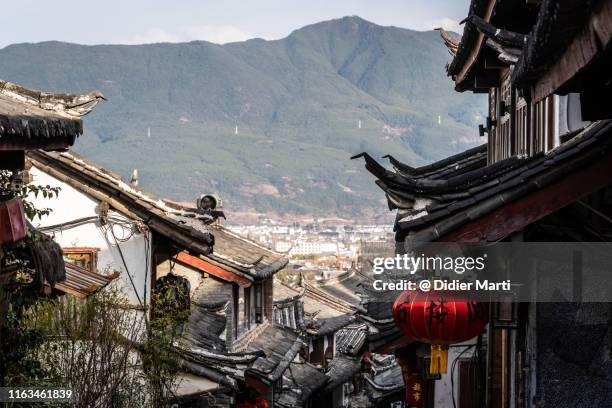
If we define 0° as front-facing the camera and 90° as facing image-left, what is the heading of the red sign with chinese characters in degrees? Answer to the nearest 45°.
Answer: approximately 0°
